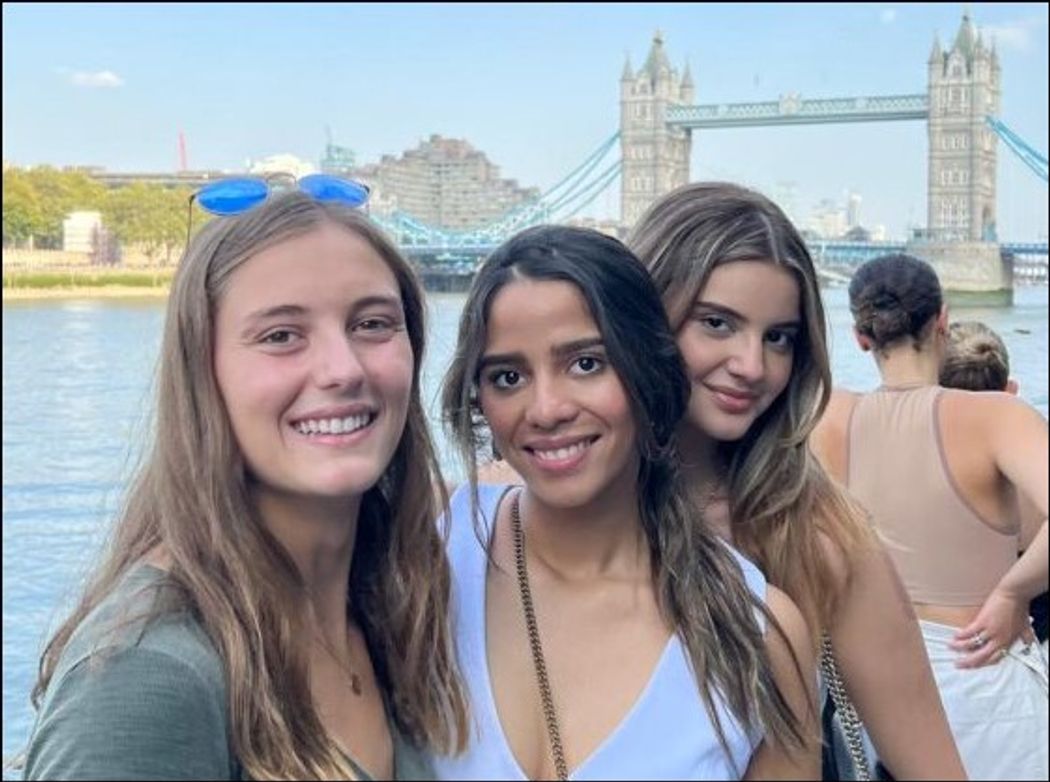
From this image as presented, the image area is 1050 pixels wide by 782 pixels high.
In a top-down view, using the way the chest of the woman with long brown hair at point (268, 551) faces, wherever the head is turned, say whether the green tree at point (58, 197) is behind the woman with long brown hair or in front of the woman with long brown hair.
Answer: behind

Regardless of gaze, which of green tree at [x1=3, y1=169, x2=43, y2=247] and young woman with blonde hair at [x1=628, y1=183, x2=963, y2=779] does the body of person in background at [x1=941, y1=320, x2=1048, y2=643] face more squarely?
the green tree

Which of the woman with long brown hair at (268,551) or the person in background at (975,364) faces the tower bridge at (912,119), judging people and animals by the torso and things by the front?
the person in background

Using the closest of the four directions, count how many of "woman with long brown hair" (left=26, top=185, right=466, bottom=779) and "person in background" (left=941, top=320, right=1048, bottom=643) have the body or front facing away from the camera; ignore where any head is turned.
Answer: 1

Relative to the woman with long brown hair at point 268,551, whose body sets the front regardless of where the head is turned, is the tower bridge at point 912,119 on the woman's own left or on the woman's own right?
on the woman's own left

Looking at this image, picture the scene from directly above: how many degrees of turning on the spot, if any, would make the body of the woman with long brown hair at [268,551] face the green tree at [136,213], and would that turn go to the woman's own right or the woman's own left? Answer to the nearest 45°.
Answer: approximately 135° to the woman's own left

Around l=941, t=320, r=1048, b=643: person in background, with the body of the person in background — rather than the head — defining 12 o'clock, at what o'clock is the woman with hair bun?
The woman with hair bun is roughly at 6 o'clock from the person in background.

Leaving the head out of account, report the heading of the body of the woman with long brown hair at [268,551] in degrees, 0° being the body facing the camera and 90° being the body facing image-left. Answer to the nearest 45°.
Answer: approximately 315°

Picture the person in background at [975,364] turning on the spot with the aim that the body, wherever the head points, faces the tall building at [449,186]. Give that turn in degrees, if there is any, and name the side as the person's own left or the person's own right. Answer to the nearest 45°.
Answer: approximately 45° to the person's own left

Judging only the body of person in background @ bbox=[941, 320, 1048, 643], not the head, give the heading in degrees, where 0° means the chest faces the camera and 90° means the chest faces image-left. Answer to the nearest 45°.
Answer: approximately 180°

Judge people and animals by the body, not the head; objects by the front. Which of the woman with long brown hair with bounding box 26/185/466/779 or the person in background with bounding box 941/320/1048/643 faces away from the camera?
the person in background

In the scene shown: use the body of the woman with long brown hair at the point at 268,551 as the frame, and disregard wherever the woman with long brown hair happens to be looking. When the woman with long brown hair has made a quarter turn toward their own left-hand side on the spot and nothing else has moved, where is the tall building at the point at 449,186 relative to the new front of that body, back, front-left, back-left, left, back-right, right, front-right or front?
front-left
